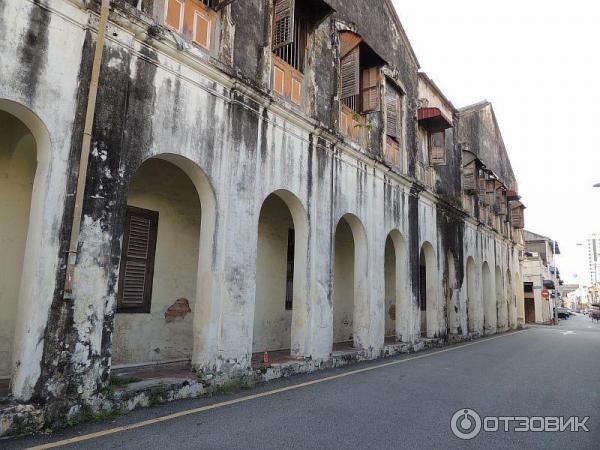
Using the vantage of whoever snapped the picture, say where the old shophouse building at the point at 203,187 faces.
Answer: facing the viewer and to the right of the viewer
